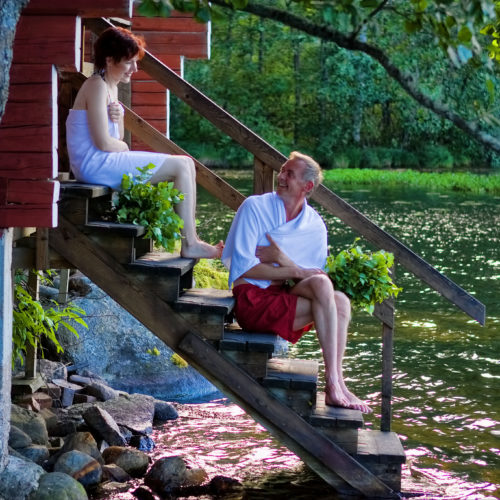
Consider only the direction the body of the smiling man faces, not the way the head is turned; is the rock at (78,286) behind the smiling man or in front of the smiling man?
behind

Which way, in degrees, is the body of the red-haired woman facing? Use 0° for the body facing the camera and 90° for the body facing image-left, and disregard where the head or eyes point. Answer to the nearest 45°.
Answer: approximately 270°

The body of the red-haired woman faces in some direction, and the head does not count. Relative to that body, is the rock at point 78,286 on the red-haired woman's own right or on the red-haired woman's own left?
on the red-haired woman's own left

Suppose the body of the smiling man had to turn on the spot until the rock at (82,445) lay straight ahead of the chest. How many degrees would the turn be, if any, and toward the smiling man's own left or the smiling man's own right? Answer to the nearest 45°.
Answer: approximately 135° to the smiling man's own right

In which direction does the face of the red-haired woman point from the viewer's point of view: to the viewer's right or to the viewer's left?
to the viewer's right

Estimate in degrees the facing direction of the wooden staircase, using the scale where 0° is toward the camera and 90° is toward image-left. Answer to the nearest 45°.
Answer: approximately 270°

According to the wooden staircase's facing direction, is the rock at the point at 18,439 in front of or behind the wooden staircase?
behind
